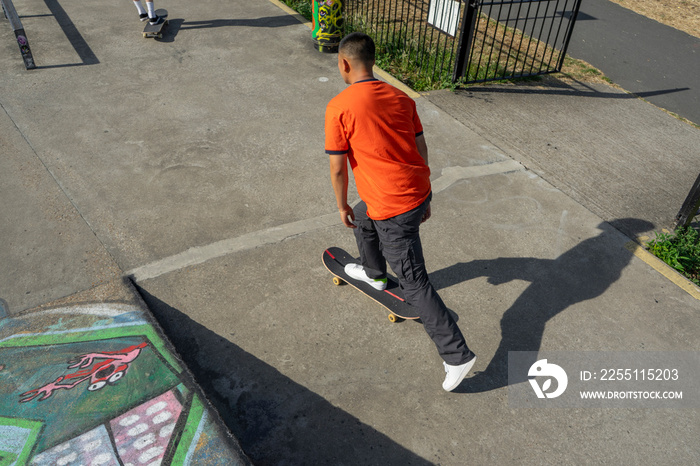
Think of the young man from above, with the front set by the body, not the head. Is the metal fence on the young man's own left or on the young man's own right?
on the young man's own right

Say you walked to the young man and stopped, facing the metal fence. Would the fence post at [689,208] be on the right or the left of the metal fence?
right

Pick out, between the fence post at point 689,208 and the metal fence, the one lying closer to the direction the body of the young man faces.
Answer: the metal fence

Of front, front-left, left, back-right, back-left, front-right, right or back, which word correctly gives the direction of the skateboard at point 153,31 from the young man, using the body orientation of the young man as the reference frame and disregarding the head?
front

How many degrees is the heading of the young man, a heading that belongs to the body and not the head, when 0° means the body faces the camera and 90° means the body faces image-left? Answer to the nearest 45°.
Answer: approximately 135°

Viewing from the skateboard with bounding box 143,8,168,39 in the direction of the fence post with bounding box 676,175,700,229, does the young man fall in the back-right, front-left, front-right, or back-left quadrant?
front-right

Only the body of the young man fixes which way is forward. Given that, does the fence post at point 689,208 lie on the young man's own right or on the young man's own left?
on the young man's own right

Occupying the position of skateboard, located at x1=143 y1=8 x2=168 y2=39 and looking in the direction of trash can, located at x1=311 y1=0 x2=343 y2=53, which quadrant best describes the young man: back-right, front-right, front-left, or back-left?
front-right

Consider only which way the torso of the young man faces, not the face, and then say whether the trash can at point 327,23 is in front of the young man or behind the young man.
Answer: in front

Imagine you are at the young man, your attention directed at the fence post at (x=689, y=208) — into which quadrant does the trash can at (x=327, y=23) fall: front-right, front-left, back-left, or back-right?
front-left
